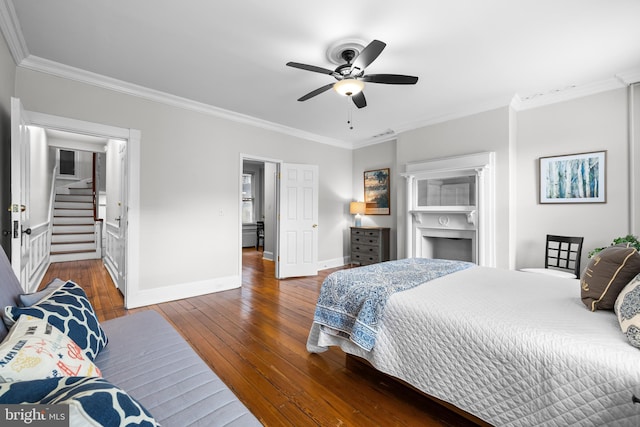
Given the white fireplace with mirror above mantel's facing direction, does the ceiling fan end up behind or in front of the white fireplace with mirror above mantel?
in front

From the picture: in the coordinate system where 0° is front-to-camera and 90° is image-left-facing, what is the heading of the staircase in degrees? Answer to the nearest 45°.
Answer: approximately 0°

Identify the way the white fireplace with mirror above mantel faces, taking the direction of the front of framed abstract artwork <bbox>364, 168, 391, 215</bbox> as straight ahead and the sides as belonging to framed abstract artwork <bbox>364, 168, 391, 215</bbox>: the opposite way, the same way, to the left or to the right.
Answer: the same way

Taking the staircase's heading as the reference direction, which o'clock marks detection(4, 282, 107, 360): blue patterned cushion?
The blue patterned cushion is roughly at 12 o'clock from the staircase.

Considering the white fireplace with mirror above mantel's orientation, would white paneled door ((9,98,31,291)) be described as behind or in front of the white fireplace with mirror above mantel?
in front

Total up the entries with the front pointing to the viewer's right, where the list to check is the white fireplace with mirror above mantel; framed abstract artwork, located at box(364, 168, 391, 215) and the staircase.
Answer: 0

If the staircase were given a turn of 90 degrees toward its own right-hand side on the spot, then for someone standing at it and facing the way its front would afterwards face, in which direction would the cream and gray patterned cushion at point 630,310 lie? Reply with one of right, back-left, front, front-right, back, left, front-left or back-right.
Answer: left

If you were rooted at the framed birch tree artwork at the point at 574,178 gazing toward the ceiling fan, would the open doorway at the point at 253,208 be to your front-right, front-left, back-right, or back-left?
front-right

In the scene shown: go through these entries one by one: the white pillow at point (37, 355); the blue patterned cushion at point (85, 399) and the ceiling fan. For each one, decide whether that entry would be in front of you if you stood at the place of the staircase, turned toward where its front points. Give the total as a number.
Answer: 3

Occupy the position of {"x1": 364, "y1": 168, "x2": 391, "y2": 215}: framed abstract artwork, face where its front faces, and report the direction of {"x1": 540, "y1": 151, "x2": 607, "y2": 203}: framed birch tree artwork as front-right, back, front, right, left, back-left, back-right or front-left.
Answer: left

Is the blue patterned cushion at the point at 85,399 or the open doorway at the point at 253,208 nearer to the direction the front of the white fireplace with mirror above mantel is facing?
the blue patterned cushion

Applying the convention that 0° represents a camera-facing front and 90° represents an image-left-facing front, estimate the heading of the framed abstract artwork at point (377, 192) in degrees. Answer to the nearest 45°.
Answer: approximately 45°

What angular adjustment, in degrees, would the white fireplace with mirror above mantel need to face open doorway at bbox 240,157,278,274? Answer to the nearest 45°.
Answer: approximately 90° to its right

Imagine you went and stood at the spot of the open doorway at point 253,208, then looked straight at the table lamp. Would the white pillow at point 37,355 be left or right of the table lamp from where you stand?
right

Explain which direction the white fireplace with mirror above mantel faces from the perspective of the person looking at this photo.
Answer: facing the viewer and to the left of the viewer

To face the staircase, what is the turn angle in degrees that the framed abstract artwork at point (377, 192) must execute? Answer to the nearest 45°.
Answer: approximately 45° to its right
